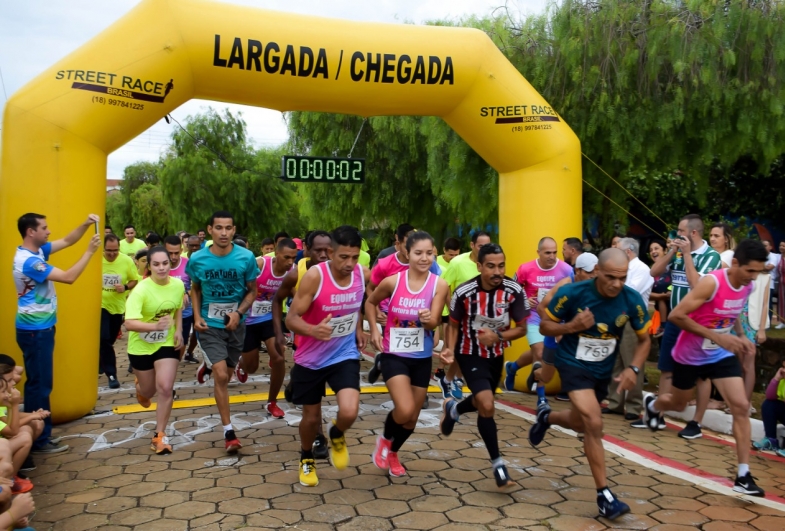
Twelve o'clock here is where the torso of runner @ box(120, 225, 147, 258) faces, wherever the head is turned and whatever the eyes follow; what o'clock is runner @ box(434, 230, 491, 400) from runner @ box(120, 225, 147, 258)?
runner @ box(434, 230, 491, 400) is roughly at 11 o'clock from runner @ box(120, 225, 147, 258).

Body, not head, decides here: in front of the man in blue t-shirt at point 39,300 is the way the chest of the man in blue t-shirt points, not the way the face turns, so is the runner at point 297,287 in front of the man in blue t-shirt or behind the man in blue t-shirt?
in front

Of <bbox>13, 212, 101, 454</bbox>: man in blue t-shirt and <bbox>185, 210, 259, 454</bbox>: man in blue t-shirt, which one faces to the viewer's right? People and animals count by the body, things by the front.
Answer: <bbox>13, 212, 101, 454</bbox>: man in blue t-shirt

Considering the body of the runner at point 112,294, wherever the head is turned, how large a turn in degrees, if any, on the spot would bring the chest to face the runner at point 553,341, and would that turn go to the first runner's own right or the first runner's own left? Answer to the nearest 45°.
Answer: approximately 45° to the first runner's own left

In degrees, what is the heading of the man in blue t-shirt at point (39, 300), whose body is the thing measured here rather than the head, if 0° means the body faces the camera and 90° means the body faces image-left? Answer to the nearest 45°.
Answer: approximately 270°

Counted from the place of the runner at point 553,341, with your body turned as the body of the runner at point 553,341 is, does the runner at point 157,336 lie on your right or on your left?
on your right

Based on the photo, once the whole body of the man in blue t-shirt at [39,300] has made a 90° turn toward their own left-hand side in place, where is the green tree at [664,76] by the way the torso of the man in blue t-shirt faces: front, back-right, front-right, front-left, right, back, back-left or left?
right

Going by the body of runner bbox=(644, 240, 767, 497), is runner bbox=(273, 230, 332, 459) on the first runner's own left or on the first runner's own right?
on the first runner's own right

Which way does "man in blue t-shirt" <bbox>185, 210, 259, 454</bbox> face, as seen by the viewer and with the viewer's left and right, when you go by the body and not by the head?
facing the viewer

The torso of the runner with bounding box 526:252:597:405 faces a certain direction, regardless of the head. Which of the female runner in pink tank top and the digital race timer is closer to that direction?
the female runner in pink tank top

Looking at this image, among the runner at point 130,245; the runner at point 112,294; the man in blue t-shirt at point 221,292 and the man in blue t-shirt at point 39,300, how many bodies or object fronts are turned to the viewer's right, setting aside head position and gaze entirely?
1

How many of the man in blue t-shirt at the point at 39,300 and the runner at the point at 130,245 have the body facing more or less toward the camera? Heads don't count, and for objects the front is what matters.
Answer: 1

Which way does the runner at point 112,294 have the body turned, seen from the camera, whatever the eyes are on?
toward the camera

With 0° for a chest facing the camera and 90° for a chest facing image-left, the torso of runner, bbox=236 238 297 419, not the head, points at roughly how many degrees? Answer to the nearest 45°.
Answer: approximately 315°
